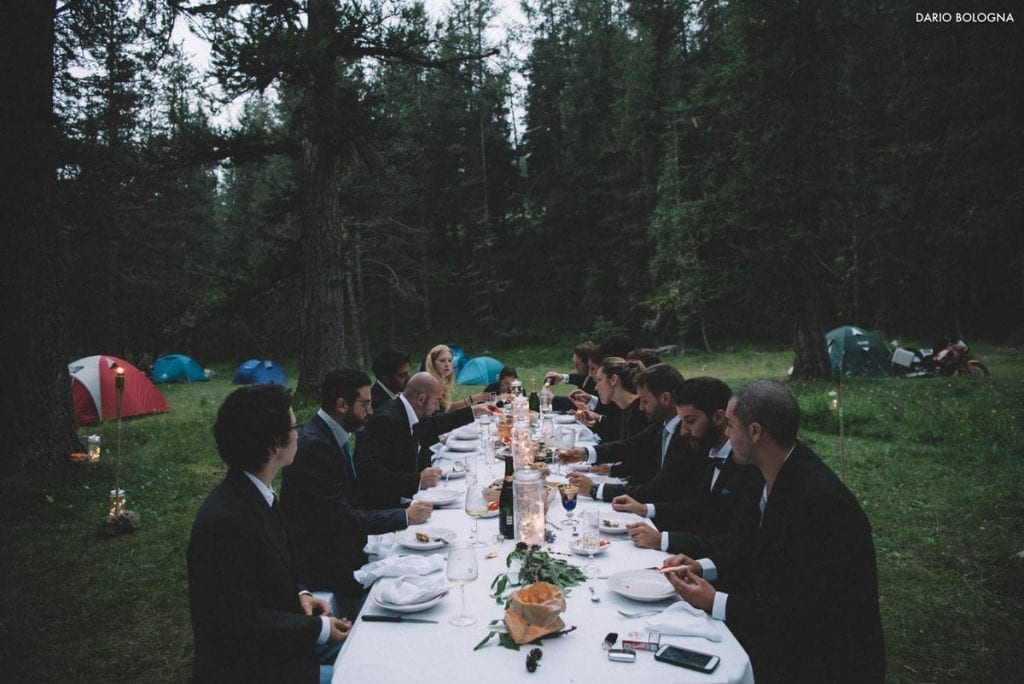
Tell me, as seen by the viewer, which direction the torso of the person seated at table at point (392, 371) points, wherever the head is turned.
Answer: to the viewer's right

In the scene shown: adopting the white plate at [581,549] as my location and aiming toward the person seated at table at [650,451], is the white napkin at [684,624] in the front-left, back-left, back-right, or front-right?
back-right

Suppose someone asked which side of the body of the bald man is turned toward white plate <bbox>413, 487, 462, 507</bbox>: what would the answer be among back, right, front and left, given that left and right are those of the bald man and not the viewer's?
front

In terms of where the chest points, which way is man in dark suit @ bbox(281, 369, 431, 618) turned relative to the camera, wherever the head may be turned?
to the viewer's right

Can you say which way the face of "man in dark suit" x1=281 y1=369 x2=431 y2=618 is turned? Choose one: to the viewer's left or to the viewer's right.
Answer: to the viewer's right

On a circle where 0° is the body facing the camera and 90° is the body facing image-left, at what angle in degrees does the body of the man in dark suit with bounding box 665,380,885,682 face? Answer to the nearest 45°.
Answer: approximately 90°

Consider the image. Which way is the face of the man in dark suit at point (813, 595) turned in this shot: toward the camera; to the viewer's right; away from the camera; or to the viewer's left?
to the viewer's left

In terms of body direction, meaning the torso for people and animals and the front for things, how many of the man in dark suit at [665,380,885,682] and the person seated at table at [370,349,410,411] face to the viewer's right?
1

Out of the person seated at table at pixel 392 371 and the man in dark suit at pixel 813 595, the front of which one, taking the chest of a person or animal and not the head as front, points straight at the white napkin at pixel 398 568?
the man in dark suit

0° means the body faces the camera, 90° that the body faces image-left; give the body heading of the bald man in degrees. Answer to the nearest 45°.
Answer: approximately 270°

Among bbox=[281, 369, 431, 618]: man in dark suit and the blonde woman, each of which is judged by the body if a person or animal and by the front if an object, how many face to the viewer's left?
0

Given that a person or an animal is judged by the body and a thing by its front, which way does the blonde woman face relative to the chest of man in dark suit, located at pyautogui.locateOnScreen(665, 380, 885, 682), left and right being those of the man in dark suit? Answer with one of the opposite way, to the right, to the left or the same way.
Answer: the opposite way

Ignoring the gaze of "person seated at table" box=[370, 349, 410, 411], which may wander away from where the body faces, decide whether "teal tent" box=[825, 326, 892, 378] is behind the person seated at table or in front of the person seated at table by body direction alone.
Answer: in front

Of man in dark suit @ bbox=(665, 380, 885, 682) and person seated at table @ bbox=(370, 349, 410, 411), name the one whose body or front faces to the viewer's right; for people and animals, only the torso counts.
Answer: the person seated at table

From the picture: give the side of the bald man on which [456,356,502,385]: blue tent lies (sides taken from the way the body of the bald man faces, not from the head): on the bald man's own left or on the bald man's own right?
on the bald man's own left

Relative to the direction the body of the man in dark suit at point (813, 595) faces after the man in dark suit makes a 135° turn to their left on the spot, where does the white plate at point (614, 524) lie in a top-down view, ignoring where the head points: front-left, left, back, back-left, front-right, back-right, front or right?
back
